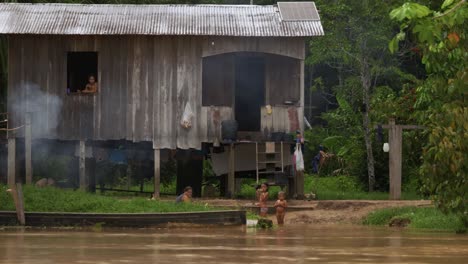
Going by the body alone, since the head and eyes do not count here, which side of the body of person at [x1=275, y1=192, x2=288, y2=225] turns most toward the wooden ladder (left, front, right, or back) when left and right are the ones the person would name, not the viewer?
back

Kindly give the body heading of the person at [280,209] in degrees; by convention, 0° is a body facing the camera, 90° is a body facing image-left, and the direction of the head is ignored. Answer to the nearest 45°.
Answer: approximately 0°

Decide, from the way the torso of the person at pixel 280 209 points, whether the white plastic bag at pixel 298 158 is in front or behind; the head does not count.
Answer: behind

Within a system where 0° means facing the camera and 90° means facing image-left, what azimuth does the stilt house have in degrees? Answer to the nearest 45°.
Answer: approximately 0°

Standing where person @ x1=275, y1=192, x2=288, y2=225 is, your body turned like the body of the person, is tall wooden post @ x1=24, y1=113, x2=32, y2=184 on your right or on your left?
on your right

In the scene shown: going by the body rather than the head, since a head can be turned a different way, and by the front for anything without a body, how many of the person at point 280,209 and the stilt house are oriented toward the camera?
2

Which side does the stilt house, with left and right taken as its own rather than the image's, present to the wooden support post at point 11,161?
right
